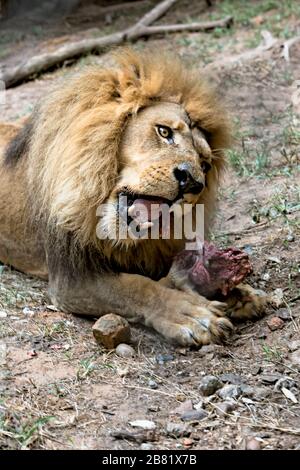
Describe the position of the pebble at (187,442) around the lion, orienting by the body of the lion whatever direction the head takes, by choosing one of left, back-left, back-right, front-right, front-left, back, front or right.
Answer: front-right

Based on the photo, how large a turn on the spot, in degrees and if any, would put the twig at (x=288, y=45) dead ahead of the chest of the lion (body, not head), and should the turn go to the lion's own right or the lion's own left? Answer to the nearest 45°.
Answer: approximately 135° to the lion's own left

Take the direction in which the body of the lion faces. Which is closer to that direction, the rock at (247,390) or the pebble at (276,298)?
the rock

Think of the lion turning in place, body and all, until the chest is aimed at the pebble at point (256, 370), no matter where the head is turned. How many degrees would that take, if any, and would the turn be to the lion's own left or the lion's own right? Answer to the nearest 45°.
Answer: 0° — it already faces it

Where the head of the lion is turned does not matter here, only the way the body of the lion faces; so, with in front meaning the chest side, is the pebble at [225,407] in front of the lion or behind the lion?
in front

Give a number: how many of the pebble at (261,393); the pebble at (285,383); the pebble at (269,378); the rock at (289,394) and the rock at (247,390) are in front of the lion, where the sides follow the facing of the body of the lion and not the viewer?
5

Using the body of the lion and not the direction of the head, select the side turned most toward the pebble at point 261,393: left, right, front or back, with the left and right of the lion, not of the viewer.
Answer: front

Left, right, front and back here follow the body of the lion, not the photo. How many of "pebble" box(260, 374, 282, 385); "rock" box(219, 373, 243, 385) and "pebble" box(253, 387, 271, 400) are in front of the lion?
3

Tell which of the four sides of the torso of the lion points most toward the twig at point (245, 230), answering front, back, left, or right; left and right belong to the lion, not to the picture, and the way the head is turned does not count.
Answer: left

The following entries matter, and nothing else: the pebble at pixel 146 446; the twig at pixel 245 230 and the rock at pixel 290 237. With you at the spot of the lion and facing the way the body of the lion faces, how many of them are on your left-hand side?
2

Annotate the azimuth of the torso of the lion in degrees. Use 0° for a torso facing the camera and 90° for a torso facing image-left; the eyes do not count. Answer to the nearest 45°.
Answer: approximately 315°

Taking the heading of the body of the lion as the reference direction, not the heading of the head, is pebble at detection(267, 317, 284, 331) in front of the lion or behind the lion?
in front

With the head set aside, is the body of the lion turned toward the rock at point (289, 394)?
yes

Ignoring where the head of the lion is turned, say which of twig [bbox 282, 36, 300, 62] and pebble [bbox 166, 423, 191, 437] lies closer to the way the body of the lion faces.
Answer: the pebble

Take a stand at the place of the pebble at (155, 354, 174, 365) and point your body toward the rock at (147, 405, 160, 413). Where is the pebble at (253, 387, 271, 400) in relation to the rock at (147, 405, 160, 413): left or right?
left

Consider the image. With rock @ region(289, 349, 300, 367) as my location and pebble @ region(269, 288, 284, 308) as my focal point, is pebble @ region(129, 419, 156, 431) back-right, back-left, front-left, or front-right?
back-left
